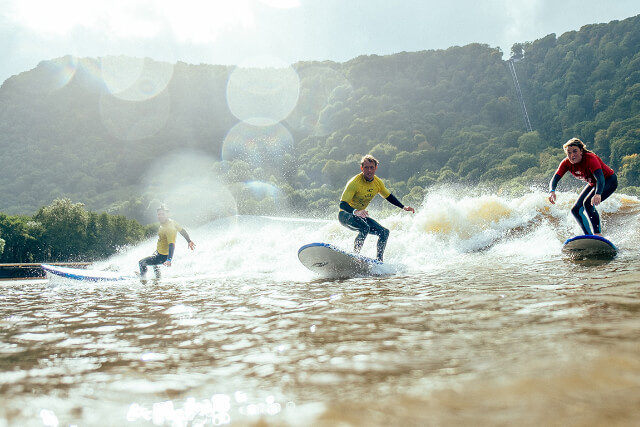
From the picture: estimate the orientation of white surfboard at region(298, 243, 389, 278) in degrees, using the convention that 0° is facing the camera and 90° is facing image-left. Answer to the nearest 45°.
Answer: approximately 45°

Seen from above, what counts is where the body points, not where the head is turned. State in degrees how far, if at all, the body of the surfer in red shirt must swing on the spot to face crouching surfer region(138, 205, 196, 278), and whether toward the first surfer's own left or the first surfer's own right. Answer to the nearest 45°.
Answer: approximately 45° to the first surfer's own right

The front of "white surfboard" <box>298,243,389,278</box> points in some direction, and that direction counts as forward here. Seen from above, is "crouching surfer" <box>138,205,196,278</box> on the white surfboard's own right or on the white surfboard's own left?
on the white surfboard's own right

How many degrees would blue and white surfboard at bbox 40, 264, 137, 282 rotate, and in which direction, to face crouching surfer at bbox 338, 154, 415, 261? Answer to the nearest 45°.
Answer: approximately 135° to its left

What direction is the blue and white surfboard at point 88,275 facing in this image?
to the viewer's left

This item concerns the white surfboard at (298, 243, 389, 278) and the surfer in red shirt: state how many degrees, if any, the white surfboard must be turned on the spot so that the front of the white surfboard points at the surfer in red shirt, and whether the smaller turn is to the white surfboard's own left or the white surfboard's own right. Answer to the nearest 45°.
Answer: approximately 135° to the white surfboard's own left

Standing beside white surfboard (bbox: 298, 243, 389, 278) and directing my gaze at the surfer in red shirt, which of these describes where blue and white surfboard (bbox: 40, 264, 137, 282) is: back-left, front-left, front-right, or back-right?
back-left
